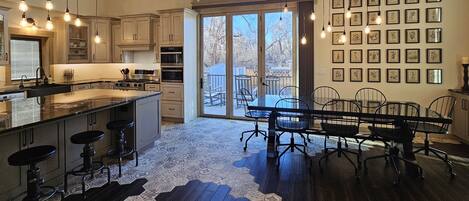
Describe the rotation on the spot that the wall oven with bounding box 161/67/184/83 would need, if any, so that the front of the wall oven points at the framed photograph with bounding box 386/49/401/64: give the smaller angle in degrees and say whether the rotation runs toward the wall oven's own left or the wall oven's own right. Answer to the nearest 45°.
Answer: approximately 45° to the wall oven's own left

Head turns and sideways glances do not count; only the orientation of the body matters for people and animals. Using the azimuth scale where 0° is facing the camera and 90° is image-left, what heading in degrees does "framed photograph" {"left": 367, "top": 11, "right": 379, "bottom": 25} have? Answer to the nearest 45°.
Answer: approximately 0°

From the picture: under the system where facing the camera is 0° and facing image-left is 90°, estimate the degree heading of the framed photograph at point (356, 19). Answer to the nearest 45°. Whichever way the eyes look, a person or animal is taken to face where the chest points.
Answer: approximately 0°

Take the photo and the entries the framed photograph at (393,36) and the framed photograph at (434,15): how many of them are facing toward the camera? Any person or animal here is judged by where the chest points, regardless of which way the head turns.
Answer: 2

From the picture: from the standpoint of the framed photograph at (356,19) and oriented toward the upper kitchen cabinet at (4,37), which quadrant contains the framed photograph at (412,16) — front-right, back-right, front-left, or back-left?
back-left

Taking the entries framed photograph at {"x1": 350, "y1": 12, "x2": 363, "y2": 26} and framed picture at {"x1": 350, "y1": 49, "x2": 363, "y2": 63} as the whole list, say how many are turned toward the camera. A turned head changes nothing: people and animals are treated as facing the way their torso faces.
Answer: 2

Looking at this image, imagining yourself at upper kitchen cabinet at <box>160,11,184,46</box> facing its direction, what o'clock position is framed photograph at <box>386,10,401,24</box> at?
The framed photograph is roughly at 10 o'clock from the upper kitchen cabinet.
